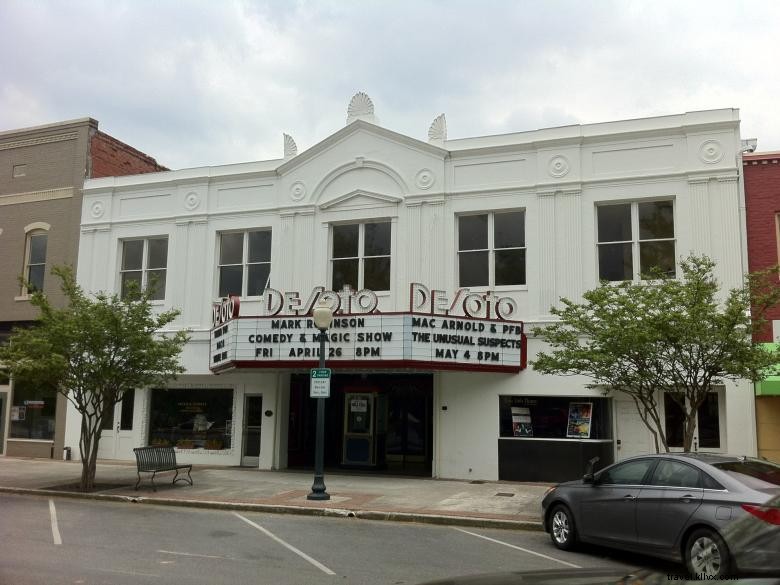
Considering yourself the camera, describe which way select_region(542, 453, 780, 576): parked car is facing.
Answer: facing away from the viewer and to the left of the viewer

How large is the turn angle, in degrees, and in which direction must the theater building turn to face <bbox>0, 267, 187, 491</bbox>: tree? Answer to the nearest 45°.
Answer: approximately 45° to its right

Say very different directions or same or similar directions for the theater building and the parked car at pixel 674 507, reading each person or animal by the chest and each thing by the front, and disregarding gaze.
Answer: very different directions

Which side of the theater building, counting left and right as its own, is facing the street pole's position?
front

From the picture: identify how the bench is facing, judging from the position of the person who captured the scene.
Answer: facing the viewer and to the right of the viewer

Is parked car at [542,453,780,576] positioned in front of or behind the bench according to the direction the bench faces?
in front

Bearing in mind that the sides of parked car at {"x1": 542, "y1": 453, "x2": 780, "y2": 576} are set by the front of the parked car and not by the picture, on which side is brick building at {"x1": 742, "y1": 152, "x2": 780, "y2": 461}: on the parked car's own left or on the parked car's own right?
on the parked car's own right

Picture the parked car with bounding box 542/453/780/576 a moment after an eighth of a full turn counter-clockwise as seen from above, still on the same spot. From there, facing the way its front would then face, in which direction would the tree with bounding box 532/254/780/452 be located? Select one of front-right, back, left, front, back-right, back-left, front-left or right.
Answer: right

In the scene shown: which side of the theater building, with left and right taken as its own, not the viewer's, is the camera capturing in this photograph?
front

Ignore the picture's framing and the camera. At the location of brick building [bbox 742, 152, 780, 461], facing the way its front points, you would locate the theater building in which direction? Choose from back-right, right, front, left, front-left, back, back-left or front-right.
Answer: right

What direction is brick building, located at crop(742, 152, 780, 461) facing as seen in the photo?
toward the camera

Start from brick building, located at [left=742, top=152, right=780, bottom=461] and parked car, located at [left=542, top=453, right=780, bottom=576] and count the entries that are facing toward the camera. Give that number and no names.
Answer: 1

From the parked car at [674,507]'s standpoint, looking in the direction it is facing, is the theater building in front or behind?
in front

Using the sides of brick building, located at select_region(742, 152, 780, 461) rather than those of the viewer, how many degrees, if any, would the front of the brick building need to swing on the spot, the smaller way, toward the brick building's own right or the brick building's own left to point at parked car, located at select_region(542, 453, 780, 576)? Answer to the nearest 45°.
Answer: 0° — it already faces it

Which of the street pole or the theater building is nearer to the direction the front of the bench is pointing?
the street pole

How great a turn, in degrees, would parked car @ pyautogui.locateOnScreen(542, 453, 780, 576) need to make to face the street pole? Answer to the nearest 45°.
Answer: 0° — it already faces it
